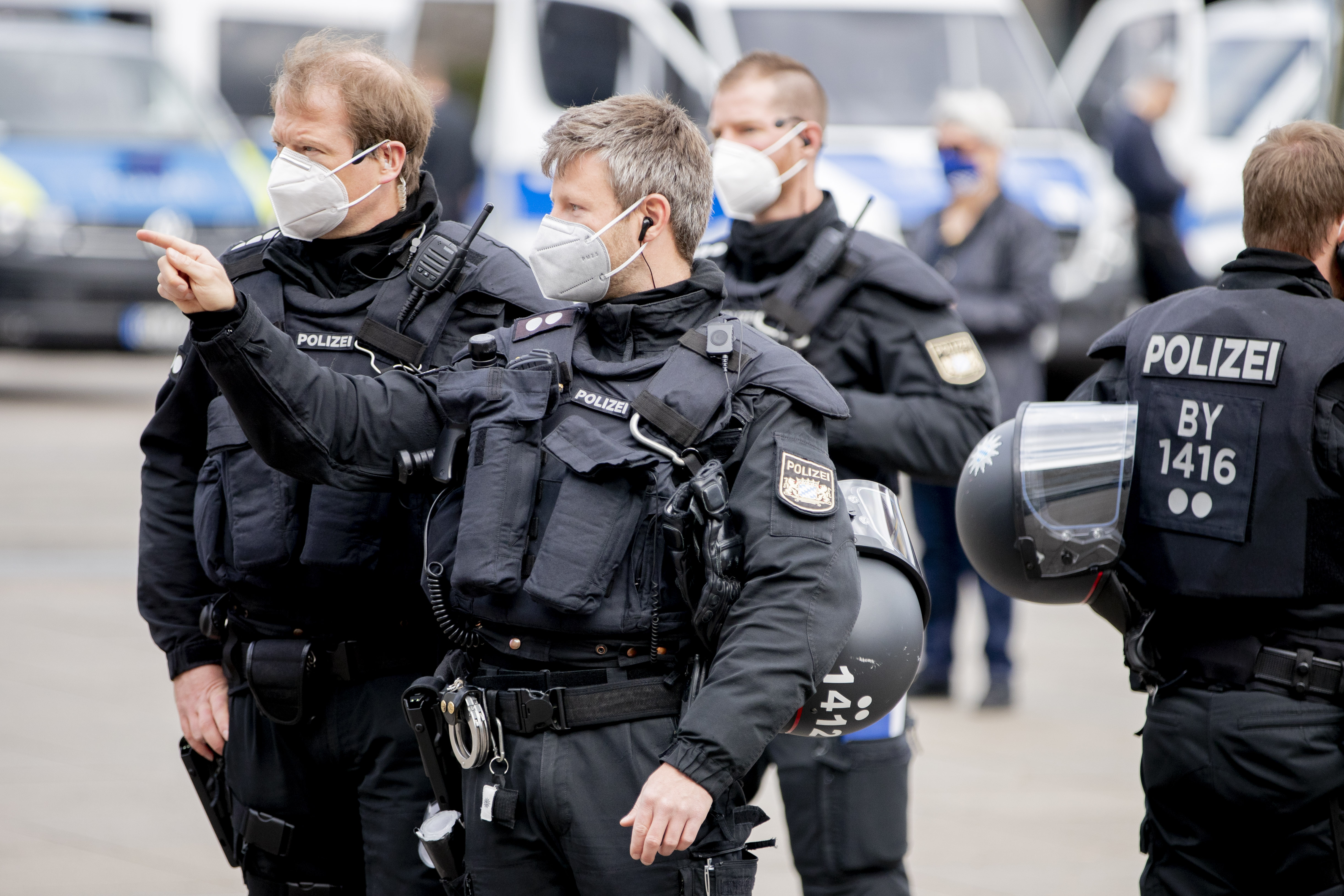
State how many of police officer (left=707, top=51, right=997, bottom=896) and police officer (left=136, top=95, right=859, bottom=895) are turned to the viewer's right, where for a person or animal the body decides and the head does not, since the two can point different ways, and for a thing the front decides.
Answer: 0

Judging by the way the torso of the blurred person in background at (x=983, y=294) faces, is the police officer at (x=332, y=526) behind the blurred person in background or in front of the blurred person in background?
in front

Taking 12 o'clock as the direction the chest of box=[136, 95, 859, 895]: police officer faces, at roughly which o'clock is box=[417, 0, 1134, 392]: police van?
The police van is roughly at 5 o'clock from the police officer.

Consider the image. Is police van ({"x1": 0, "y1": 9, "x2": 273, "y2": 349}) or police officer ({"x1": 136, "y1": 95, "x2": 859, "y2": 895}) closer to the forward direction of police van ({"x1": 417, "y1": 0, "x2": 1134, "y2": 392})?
the police officer

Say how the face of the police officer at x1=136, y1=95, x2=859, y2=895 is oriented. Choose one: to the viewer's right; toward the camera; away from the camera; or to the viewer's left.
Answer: to the viewer's left

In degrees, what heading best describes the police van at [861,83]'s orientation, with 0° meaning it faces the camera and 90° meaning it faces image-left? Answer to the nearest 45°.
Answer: approximately 315°

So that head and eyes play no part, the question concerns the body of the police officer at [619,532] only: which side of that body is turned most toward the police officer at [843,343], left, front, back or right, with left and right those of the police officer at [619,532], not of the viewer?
back

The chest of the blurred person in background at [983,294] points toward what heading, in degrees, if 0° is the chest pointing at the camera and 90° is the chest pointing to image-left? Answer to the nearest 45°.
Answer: approximately 45°

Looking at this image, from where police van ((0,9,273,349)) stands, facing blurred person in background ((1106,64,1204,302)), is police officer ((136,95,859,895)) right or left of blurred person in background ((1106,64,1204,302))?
right
